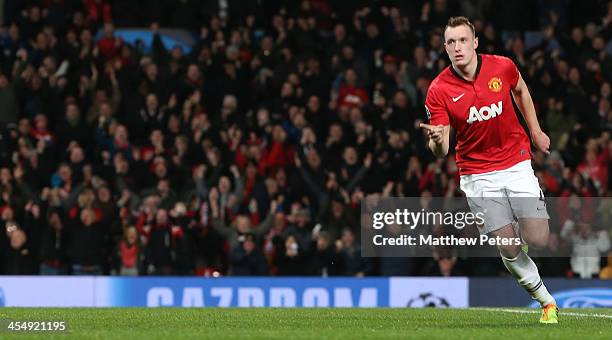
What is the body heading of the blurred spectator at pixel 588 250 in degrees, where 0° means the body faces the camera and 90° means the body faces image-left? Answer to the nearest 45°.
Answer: approximately 0°
